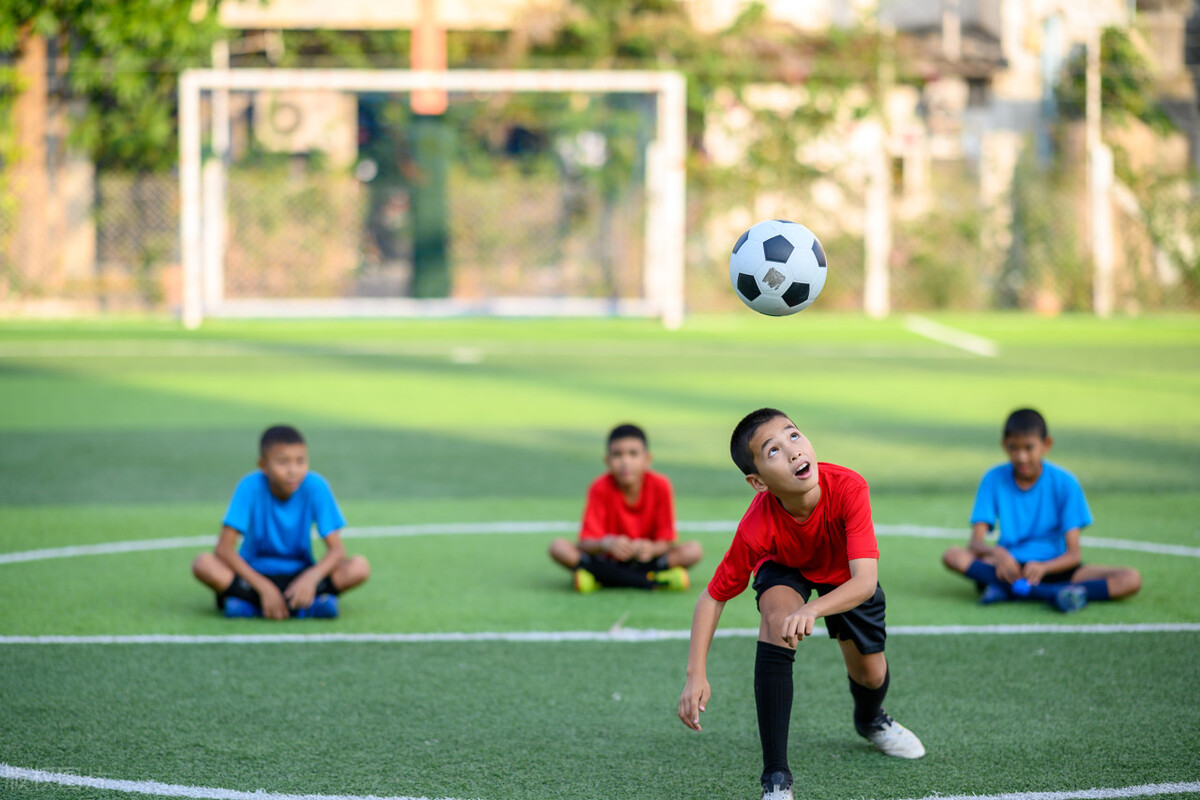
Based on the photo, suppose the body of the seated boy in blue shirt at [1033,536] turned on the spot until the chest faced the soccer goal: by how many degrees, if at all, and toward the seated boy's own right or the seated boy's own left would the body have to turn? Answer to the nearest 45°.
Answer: approximately 135° to the seated boy's own right

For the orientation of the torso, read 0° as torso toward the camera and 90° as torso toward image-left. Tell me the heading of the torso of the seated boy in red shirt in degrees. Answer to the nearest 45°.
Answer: approximately 0°

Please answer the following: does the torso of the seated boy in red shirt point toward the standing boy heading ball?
yes

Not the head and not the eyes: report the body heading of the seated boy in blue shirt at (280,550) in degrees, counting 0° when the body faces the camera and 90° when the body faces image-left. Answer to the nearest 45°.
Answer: approximately 0°

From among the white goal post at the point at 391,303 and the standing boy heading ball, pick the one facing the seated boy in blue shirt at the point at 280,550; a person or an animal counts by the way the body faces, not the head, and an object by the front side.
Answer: the white goal post

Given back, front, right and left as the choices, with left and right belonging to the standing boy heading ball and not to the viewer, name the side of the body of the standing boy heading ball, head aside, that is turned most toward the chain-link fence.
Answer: back

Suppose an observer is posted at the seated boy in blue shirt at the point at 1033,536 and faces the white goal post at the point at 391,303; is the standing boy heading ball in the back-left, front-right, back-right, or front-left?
back-left

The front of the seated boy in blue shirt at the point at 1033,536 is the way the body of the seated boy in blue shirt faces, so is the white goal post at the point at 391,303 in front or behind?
behind
